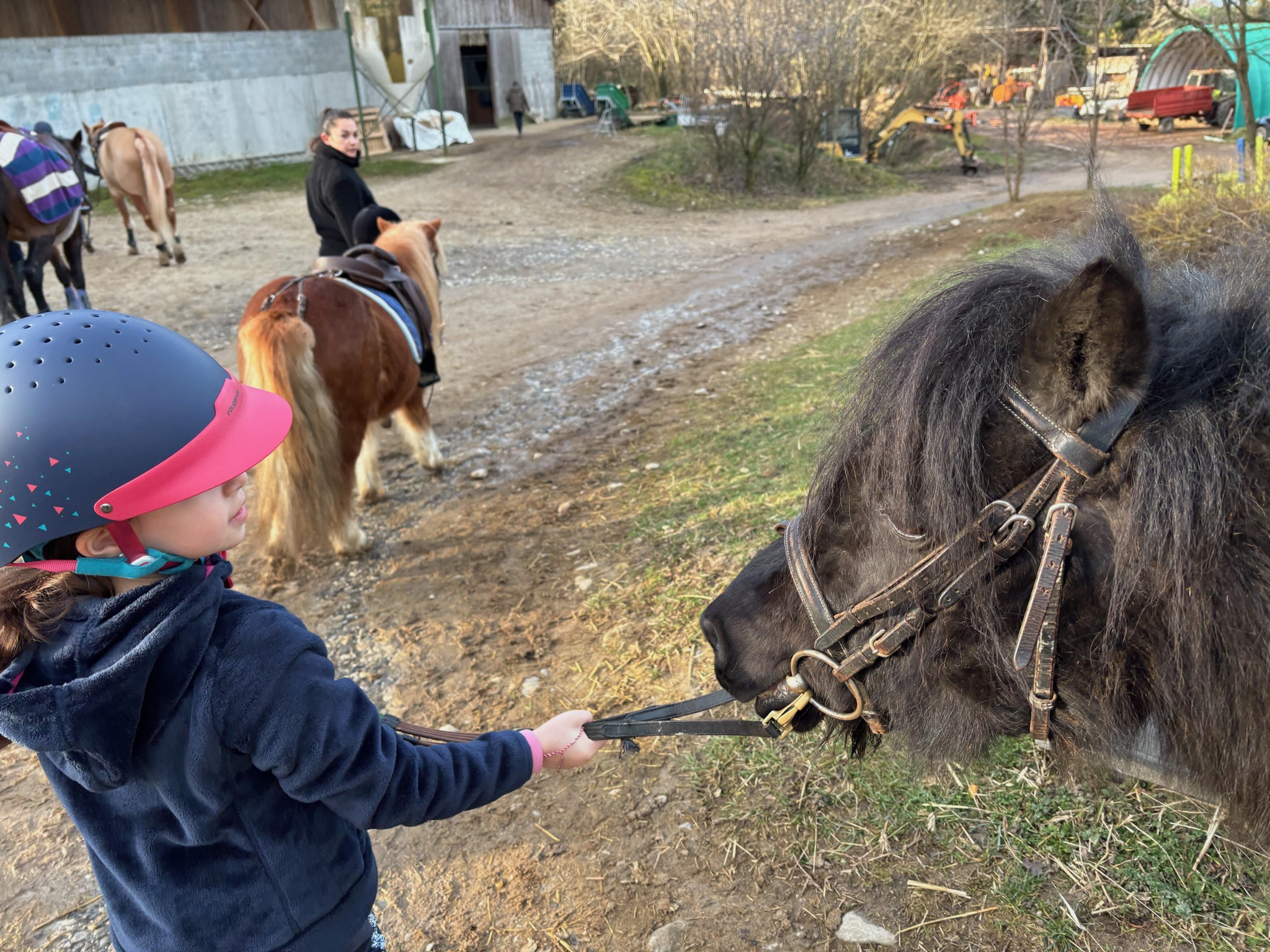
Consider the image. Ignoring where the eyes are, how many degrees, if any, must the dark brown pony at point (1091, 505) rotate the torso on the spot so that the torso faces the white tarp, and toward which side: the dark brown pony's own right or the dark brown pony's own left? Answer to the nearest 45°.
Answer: approximately 45° to the dark brown pony's own right

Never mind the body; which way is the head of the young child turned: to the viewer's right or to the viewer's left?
to the viewer's right

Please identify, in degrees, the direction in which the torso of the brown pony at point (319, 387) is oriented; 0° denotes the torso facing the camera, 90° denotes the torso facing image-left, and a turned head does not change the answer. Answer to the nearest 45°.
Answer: approximately 225°

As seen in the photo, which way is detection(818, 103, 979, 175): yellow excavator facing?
to the viewer's right

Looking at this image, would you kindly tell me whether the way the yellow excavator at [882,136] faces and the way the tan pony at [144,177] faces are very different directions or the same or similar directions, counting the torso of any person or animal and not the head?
very different directions

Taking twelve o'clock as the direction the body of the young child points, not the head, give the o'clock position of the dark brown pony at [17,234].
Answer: The dark brown pony is roughly at 10 o'clock from the young child.

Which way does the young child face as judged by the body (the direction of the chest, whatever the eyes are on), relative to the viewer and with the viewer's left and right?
facing away from the viewer and to the right of the viewer

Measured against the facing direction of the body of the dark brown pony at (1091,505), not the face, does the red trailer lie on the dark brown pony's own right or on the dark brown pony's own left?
on the dark brown pony's own right

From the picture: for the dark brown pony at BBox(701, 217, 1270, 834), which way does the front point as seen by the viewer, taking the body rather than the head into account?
to the viewer's left

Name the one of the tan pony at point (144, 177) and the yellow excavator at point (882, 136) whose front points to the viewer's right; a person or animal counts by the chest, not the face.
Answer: the yellow excavator

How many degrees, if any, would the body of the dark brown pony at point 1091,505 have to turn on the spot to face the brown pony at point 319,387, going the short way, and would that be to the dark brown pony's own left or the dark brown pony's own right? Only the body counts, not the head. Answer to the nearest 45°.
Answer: approximately 45° to the dark brown pony's own right
